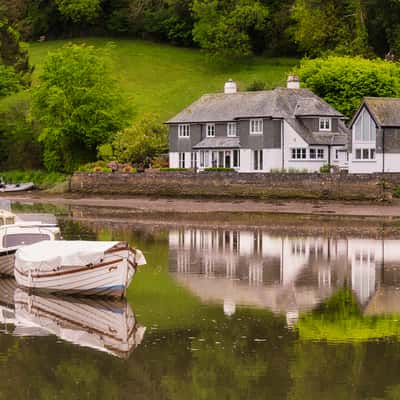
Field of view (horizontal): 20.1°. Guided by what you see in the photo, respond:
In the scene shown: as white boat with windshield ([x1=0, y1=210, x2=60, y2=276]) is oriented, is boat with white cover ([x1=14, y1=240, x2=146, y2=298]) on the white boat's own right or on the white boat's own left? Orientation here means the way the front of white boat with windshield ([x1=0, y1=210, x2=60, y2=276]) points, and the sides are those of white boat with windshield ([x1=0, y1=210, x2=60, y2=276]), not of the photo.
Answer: on the white boat's own right

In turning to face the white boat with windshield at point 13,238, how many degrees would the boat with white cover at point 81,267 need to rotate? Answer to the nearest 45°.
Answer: approximately 180°

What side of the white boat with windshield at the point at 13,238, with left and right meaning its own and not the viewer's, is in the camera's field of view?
right

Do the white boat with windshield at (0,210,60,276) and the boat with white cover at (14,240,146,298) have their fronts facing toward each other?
no

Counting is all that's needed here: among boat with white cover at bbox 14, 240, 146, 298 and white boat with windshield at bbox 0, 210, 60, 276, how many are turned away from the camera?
0

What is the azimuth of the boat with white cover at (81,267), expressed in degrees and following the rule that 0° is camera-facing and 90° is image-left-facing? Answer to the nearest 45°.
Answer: approximately 315°
